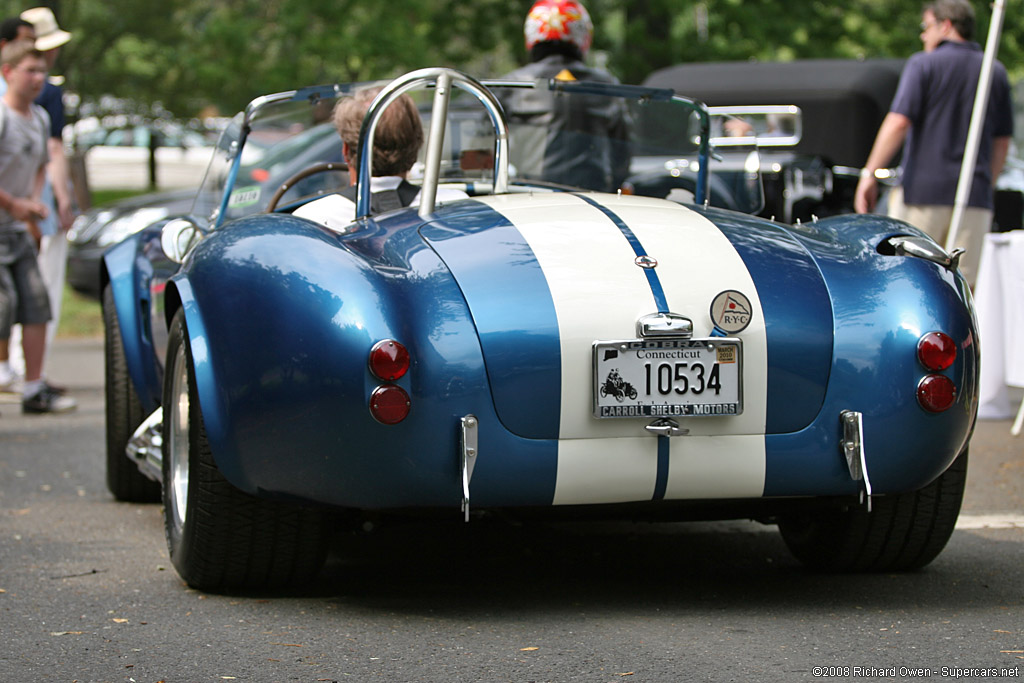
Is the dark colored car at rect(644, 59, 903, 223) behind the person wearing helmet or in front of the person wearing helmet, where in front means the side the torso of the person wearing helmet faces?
in front

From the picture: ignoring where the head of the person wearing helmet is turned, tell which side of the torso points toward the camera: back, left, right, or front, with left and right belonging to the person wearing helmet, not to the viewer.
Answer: back

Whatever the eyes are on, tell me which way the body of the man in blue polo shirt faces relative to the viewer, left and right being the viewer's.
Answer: facing away from the viewer and to the left of the viewer

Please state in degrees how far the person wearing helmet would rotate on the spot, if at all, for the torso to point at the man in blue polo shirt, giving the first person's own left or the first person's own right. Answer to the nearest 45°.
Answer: approximately 45° to the first person's own right

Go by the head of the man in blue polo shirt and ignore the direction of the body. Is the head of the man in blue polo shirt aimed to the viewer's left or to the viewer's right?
to the viewer's left

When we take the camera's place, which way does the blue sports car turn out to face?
facing away from the viewer and to the left of the viewer

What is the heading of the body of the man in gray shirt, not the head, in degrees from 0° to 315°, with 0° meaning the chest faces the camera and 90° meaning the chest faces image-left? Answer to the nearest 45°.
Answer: approximately 315°

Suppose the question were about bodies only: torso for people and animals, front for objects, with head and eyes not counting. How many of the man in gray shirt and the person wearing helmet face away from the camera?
1

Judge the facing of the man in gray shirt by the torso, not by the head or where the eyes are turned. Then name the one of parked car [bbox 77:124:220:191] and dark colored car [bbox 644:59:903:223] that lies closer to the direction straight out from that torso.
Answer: the dark colored car

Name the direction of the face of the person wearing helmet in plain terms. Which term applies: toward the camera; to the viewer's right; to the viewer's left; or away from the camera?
away from the camera

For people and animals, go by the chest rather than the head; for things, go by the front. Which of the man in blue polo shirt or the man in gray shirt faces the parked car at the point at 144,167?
the man in blue polo shirt
